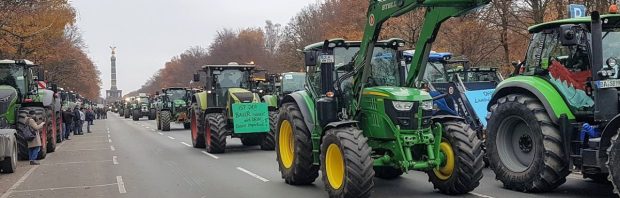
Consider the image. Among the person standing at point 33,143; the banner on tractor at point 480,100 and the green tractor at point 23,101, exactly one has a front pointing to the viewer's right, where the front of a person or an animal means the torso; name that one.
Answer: the person standing

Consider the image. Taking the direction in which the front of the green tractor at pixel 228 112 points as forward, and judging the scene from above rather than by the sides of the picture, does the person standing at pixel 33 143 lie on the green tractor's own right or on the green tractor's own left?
on the green tractor's own right

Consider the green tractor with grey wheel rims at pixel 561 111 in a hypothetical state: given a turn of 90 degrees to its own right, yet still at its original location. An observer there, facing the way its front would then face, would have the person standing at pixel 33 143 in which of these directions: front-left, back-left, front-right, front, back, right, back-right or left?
front-right

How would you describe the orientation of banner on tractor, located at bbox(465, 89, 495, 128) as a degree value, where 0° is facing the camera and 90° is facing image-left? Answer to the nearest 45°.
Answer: approximately 0°

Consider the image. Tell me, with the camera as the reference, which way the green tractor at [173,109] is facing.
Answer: facing the viewer and to the right of the viewer
